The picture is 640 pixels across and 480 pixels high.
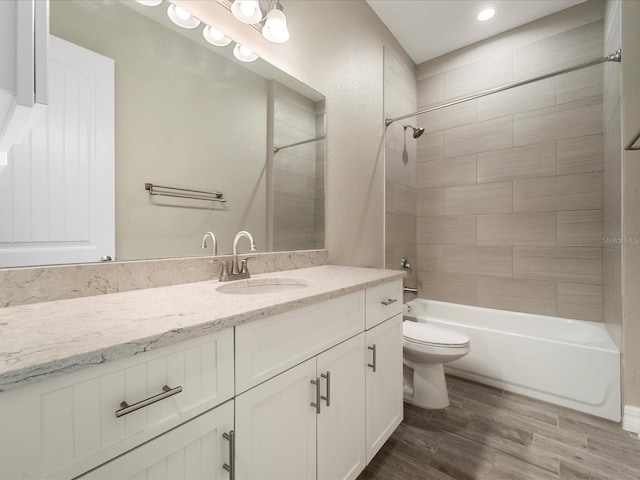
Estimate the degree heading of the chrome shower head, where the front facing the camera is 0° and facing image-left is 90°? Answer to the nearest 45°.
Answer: approximately 270°

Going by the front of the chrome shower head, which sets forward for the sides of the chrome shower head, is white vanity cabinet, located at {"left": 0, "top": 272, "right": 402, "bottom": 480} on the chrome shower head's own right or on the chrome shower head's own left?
on the chrome shower head's own right

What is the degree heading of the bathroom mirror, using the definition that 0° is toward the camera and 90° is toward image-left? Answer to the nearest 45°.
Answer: approximately 315°

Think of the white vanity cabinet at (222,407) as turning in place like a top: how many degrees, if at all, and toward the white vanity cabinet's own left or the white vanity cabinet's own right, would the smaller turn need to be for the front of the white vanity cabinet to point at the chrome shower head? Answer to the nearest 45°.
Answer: approximately 90° to the white vanity cabinet's own left

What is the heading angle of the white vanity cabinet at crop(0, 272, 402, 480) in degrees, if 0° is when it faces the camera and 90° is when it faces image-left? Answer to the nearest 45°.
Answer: approximately 315°
